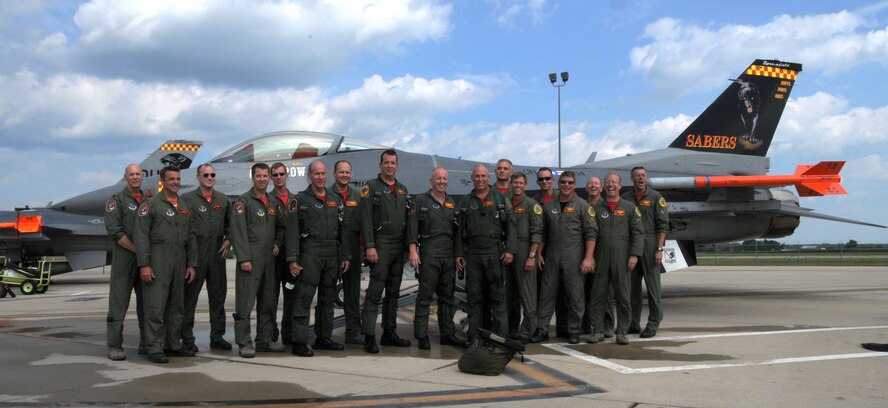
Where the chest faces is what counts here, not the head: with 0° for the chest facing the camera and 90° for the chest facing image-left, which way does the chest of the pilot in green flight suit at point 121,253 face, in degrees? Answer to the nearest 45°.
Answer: approximately 315°

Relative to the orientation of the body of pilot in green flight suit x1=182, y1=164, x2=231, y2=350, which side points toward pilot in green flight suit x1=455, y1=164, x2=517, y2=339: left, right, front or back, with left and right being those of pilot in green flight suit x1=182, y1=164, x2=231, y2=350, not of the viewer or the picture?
left

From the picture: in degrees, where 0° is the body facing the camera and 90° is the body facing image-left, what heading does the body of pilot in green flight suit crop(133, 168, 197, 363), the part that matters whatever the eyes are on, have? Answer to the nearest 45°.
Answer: approximately 315°

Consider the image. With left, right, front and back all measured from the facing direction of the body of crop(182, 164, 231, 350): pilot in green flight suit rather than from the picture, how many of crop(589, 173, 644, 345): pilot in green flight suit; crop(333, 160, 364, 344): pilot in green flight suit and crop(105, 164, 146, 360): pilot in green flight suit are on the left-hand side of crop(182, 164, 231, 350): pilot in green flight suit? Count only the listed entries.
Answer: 2

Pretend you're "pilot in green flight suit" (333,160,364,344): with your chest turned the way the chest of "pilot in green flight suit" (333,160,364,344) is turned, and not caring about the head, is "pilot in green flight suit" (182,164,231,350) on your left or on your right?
on your right

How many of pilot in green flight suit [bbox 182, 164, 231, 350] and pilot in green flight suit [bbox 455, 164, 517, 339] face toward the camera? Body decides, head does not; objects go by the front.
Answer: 2

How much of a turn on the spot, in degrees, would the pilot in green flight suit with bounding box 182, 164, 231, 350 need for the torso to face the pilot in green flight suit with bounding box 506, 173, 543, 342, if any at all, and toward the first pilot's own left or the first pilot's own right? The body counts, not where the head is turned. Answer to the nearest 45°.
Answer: approximately 90° to the first pilot's own left

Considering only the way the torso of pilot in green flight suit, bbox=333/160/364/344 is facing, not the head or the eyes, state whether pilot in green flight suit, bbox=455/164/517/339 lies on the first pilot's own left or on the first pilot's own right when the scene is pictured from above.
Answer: on the first pilot's own left

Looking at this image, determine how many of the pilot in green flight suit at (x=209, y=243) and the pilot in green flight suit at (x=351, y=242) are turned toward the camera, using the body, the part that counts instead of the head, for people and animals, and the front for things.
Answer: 2

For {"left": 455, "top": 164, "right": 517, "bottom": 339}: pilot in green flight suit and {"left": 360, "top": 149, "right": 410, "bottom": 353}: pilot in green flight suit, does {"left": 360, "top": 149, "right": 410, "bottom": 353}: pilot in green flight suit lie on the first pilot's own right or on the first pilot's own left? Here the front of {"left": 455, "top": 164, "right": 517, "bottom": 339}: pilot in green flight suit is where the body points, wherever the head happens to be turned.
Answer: on the first pilot's own right

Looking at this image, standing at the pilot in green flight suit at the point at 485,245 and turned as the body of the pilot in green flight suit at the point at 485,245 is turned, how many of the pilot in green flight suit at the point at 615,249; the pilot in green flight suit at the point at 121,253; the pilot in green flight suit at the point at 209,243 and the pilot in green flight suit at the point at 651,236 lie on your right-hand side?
2

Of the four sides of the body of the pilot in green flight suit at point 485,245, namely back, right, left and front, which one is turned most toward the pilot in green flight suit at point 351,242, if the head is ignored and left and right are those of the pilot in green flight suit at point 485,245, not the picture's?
right

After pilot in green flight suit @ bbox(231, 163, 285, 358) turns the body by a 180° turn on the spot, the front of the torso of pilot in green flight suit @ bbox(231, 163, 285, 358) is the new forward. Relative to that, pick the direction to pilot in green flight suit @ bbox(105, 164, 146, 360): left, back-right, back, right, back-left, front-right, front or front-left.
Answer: front-left
